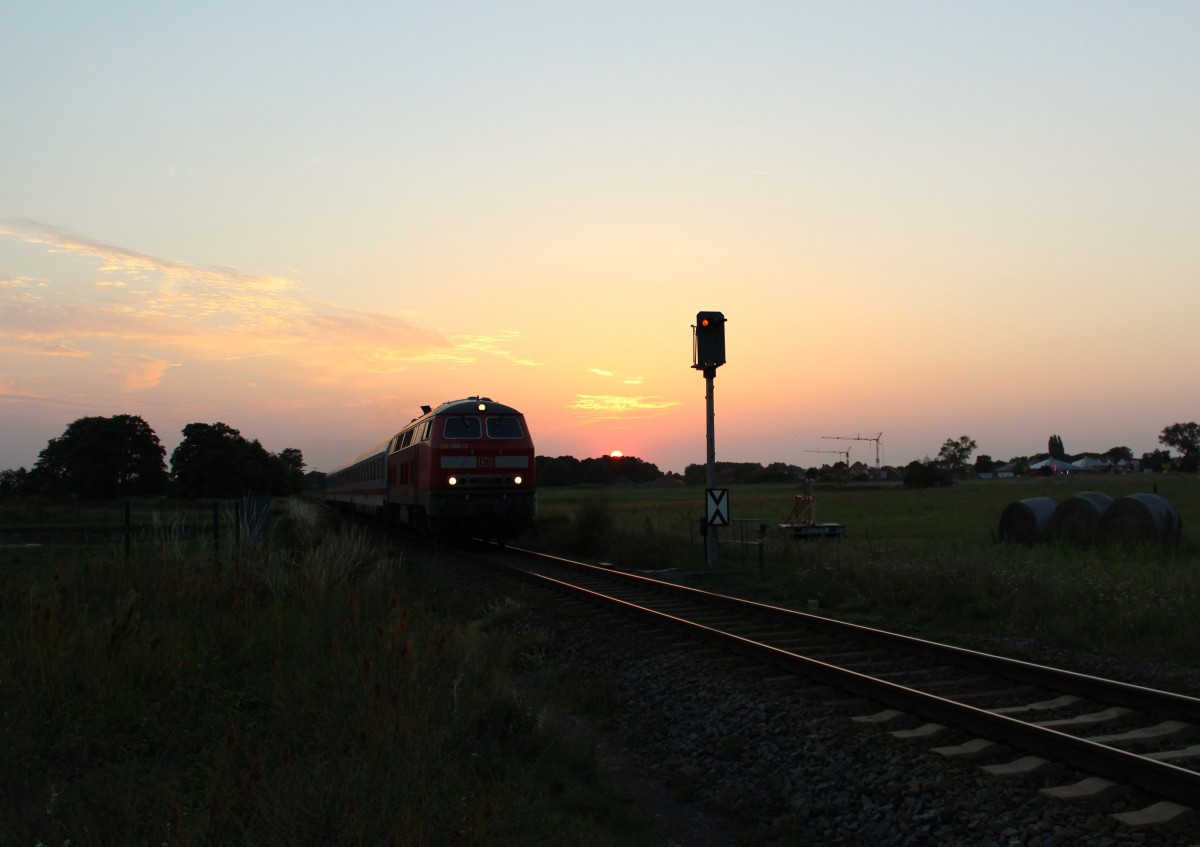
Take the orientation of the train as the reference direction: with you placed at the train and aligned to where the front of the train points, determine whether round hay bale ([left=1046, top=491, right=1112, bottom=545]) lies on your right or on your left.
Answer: on your left

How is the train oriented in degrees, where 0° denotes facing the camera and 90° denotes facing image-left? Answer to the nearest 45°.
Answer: approximately 0°

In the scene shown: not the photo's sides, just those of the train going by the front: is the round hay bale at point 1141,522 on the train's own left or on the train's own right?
on the train's own left

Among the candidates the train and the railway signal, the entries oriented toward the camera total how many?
2

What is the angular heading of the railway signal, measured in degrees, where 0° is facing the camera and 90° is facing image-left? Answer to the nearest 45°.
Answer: approximately 0°

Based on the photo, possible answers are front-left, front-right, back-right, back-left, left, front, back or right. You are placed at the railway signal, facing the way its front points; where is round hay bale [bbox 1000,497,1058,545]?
back-left

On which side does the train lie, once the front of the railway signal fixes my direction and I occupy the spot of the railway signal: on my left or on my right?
on my right

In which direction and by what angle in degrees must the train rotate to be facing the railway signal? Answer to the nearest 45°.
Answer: approximately 45° to its left

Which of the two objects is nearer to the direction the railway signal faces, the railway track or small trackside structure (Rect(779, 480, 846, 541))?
the railway track

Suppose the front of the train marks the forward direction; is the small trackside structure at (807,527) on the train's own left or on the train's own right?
on the train's own left

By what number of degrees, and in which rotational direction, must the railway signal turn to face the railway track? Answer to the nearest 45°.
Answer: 0° — it already faces it

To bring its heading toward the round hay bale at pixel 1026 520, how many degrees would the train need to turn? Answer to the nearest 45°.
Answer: approximately 90° to its left

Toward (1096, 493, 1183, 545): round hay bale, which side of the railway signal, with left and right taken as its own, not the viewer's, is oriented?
left
